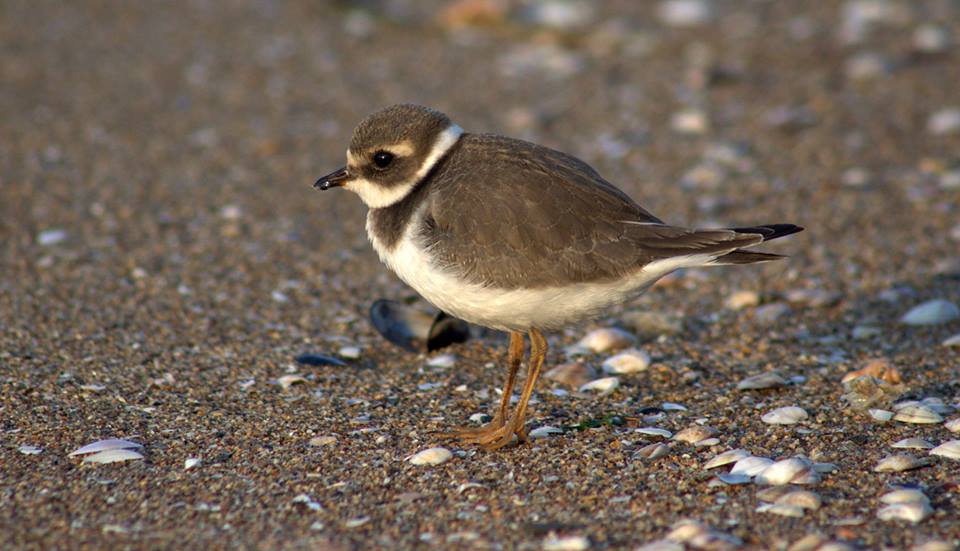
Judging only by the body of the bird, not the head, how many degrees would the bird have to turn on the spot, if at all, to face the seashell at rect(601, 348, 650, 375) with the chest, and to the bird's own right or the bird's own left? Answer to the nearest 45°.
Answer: approximately 135° to the bird's own right

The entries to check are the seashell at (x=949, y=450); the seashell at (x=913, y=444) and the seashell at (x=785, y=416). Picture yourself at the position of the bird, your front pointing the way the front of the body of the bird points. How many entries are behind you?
3

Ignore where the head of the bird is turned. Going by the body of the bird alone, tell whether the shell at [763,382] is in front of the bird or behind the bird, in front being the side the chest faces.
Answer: behind

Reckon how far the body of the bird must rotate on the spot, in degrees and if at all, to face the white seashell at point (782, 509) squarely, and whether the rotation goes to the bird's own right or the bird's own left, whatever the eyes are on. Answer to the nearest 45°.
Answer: approximately 135° to the bird's own left

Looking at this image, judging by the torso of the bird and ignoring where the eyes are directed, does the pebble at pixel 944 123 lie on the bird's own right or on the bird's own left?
on the bird's own right

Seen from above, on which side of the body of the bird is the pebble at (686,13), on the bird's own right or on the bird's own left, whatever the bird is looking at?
on the bird's own right

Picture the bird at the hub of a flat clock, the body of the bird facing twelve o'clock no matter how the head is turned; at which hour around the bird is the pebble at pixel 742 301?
The pebble is roughly at 4 o'clock from the bird.

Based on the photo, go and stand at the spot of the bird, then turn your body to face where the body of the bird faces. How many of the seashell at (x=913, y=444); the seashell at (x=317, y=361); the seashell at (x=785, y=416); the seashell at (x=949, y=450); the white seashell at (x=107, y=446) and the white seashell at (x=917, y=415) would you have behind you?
4

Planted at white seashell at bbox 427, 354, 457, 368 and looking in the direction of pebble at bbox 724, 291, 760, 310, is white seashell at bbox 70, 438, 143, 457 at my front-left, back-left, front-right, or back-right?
back-right

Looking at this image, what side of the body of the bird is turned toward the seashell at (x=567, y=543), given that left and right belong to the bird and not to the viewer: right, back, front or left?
left

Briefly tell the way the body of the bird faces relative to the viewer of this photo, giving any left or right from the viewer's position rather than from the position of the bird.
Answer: facing to the left of the viewer

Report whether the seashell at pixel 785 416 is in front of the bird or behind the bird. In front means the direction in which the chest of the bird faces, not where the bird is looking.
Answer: behind

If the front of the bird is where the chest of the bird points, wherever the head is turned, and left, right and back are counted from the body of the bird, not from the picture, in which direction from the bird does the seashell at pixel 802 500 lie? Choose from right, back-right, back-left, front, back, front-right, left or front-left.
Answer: back-left
